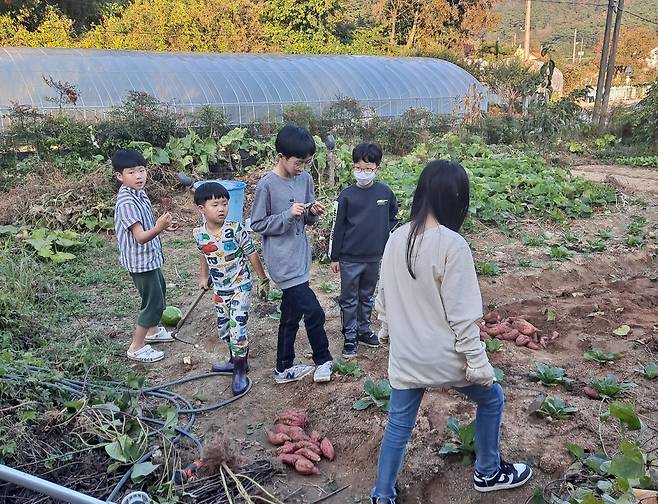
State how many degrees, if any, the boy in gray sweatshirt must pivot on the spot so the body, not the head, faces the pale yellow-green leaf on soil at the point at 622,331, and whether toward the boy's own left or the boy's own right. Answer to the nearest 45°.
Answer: approximately 45° to the boy's own left

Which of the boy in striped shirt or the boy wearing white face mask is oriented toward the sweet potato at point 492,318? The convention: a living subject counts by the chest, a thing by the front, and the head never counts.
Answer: the boy in striped shirt

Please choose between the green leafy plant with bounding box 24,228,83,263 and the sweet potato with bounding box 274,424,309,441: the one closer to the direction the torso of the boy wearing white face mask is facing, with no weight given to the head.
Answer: the sweet potato

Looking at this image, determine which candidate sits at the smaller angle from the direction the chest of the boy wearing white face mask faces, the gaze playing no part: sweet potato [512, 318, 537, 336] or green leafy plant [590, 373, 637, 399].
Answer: the green leafy plant

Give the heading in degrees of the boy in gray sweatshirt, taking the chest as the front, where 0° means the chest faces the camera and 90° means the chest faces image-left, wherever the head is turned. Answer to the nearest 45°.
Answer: approximately 315°

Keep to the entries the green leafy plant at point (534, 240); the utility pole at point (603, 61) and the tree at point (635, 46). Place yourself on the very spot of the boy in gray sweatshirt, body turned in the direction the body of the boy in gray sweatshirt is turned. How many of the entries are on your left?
3

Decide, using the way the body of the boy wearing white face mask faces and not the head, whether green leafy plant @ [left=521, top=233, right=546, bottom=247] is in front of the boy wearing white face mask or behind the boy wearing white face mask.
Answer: behind

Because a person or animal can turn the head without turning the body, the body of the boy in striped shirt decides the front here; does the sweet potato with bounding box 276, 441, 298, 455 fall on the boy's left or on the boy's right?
on the boy's right

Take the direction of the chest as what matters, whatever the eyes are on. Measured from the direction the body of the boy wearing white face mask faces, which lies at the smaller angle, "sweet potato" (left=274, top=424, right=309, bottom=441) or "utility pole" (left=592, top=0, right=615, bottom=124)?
the sweet potato

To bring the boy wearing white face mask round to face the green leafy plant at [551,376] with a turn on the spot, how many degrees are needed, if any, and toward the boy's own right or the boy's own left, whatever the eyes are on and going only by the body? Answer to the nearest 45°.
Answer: approximately 45° to the boy's own left

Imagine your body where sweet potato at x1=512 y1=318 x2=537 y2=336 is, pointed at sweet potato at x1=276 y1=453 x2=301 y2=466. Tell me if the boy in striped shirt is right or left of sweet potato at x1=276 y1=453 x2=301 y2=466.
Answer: right

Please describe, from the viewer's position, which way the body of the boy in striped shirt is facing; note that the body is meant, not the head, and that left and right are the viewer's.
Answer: facing to the right of the viewer

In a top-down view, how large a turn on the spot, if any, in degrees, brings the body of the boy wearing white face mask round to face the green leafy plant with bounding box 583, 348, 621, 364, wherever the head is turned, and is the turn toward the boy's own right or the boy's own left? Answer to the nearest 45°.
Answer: approximately 90° to the boy's own left

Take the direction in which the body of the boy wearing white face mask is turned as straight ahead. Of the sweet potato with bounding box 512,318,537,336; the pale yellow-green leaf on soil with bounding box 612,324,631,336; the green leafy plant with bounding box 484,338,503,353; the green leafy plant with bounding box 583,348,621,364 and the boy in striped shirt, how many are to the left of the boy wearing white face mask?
4

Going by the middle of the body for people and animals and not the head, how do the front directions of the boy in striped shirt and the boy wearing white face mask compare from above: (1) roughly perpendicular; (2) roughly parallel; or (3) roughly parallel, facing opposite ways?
roughly perpendicular

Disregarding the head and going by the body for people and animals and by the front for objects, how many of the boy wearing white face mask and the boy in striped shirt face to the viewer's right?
1

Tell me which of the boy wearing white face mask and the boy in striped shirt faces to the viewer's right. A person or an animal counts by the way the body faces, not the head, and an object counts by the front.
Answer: the boy in striped shirt

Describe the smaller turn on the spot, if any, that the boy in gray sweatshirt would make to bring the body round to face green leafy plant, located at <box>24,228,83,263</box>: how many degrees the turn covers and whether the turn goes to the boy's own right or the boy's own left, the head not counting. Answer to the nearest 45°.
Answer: approximately 180°

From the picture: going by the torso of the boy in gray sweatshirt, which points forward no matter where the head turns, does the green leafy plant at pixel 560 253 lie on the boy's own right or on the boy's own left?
on the boy's own left
